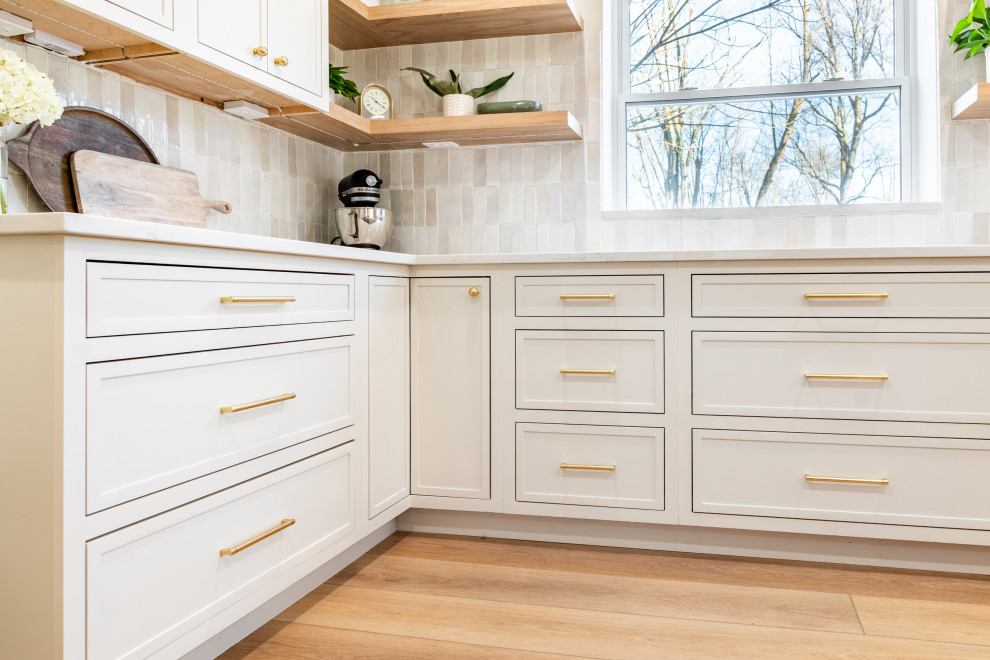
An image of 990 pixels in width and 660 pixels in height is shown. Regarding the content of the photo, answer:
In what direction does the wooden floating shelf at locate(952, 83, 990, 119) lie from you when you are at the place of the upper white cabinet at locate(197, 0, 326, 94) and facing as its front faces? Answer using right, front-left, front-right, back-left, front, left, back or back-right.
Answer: front-left

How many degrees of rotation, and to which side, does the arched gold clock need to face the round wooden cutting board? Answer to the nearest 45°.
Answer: approximately 45° to its right

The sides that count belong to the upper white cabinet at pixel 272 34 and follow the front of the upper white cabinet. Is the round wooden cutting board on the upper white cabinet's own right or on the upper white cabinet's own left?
on the upper white cabinet's own right

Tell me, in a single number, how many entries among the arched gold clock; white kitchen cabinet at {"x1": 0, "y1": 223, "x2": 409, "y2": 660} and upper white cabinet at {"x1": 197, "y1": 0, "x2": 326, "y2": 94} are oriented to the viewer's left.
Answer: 0

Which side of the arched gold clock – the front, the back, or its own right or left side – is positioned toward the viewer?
front

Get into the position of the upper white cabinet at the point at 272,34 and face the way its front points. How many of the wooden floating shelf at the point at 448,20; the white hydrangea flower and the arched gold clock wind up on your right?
1

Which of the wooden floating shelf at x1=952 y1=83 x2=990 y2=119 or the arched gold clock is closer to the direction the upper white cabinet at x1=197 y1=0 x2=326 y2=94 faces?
the wooden floating shelf

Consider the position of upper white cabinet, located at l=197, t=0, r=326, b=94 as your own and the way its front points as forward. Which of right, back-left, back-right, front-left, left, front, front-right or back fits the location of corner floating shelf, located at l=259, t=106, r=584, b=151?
left

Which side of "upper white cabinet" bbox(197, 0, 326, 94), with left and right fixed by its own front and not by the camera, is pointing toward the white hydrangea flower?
right

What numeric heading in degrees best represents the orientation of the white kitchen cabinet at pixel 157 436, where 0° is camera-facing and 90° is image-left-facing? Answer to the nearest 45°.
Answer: approximately 315°

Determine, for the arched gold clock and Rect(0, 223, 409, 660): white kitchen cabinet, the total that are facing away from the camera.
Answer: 0

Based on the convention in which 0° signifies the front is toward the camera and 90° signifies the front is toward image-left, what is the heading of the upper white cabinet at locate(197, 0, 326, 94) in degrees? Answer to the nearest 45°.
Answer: approximately 315°
